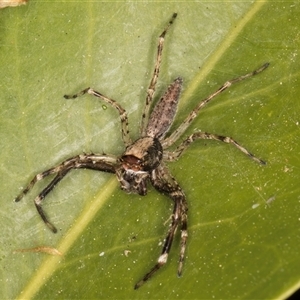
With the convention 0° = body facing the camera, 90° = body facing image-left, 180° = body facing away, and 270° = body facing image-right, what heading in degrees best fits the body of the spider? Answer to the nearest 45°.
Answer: approximately 45°
